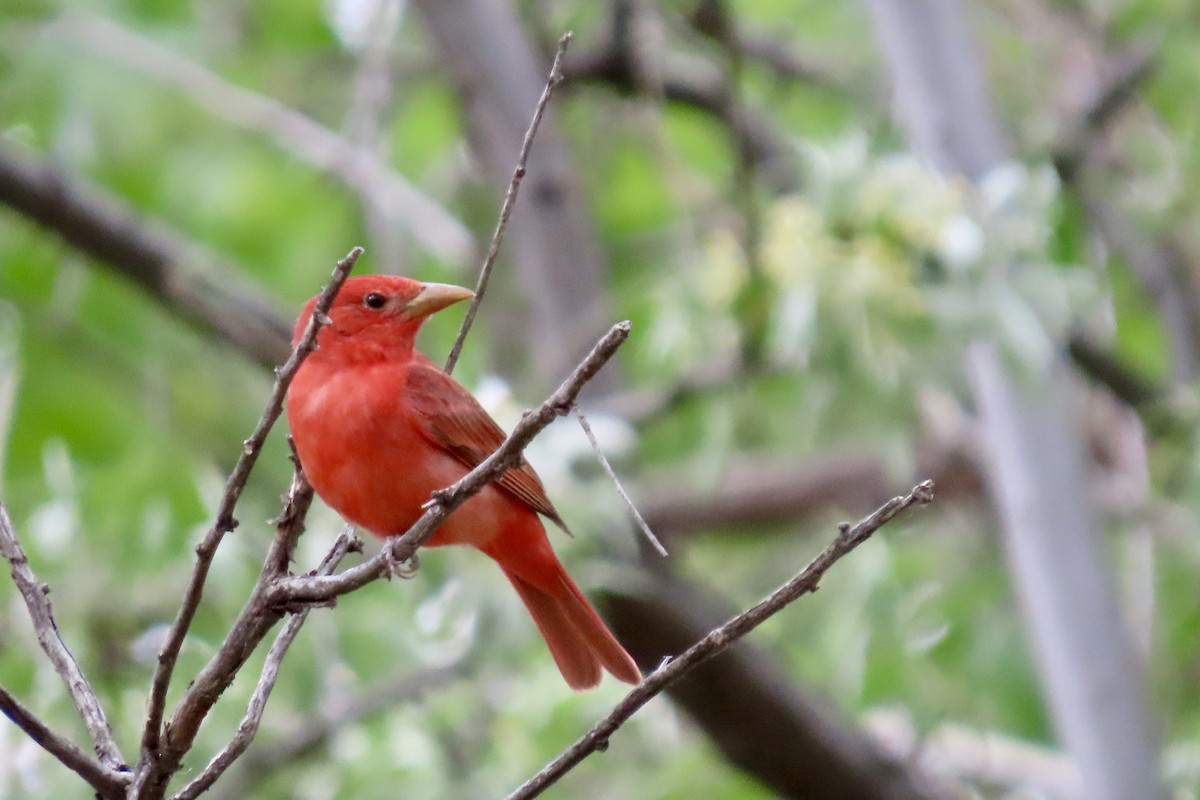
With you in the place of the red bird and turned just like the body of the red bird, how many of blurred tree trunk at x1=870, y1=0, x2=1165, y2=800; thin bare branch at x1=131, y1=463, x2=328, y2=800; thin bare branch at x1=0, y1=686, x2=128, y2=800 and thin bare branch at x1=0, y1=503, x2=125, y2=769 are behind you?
1

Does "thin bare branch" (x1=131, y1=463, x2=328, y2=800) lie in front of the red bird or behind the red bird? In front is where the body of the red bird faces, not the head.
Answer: in front

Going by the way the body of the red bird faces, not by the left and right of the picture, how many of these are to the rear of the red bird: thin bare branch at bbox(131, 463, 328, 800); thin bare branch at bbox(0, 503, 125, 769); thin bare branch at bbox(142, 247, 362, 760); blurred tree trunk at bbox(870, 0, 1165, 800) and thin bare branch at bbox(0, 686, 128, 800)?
1

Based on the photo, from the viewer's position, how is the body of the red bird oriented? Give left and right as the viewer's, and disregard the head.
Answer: facing the viewer and to the left of the viewer

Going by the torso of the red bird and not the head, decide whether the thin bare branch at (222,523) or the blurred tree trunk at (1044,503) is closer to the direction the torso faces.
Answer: the thin bare branch

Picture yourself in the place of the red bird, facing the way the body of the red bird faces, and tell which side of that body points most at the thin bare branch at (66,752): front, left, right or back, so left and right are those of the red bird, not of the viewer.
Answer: front

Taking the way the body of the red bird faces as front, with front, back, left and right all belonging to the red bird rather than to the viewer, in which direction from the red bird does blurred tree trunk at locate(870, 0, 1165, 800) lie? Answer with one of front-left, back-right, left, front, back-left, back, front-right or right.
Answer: back

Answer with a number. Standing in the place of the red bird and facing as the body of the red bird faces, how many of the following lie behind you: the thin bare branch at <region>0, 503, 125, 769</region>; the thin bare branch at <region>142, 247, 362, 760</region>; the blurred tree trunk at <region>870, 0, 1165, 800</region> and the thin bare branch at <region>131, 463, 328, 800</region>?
1

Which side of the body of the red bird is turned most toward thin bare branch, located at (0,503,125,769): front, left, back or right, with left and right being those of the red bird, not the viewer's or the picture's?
front
